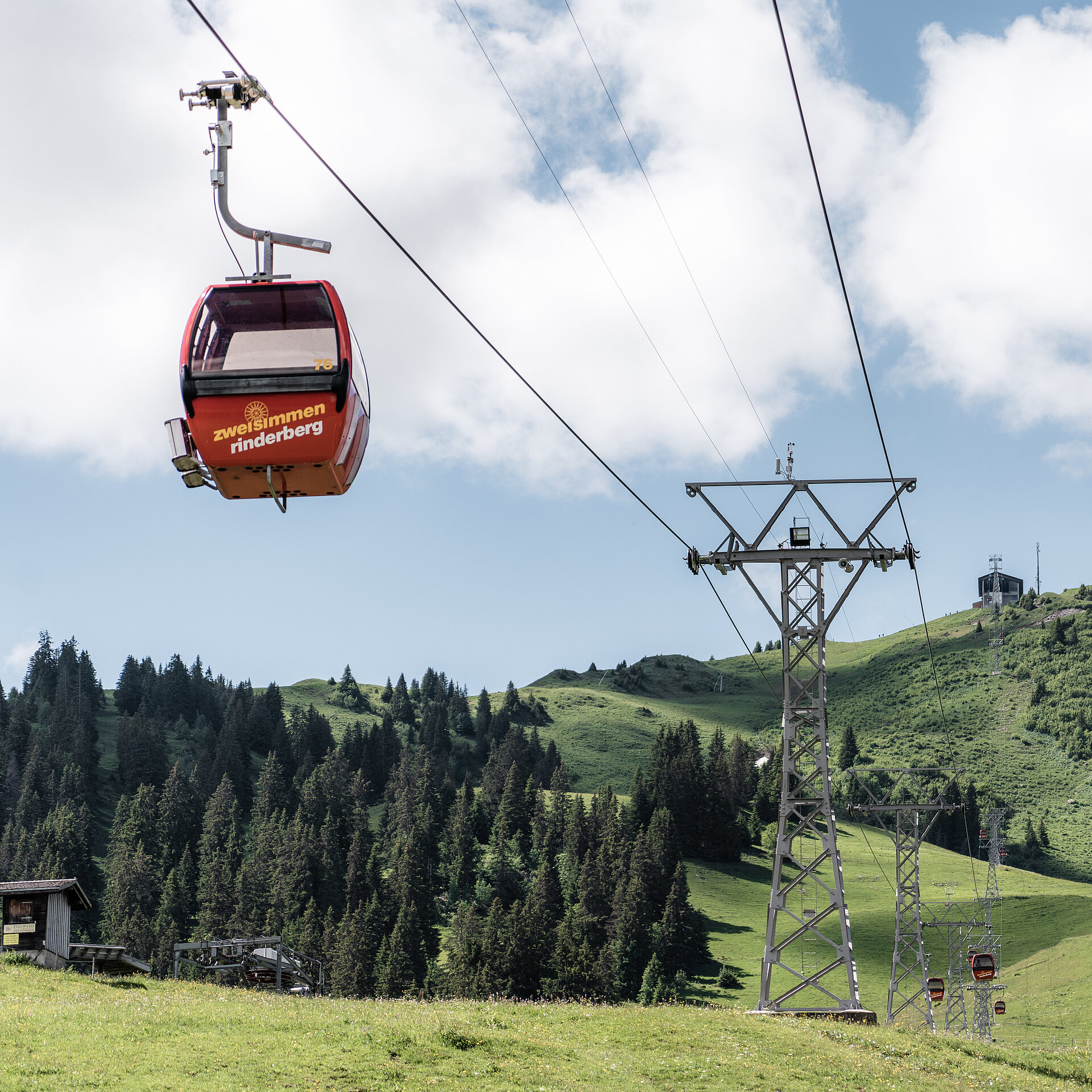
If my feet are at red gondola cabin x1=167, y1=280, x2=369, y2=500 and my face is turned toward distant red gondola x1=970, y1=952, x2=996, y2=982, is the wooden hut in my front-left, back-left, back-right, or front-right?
front-left

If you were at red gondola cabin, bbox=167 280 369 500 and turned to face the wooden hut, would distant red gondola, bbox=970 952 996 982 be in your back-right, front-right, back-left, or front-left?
front-right
